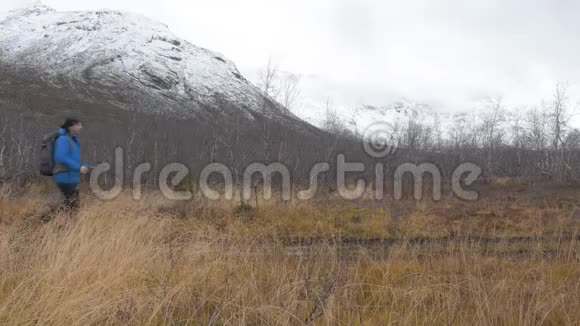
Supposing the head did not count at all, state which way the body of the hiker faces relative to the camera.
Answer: to the viewer's right
